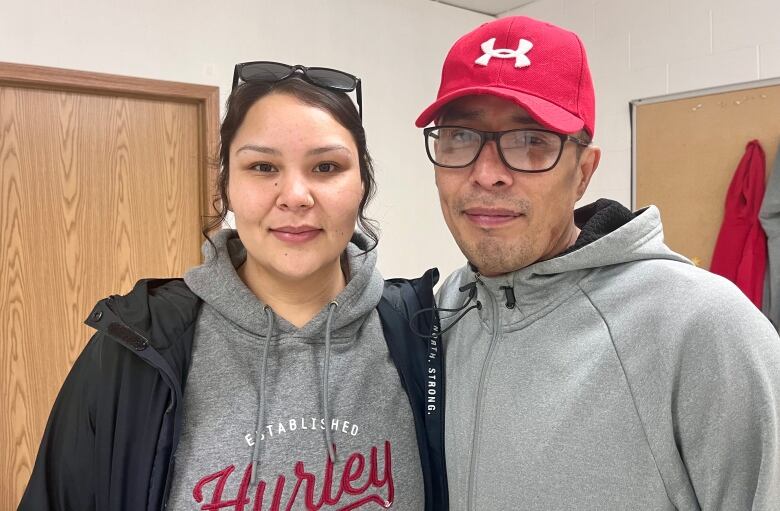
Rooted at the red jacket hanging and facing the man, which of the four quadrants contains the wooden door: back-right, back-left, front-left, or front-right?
front-right

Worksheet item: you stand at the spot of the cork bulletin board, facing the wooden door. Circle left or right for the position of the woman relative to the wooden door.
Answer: left

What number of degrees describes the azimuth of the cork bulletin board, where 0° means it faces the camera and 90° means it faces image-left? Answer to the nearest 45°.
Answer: approximately 45°

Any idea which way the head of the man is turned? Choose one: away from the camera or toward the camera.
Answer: toward the camera

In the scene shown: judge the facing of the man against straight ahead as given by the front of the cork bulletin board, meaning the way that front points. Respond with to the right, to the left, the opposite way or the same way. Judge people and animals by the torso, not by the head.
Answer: the same way

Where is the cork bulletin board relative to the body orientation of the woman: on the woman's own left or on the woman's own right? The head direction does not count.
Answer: on the woman's own left

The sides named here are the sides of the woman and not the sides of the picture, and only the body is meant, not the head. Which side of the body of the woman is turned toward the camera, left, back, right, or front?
front

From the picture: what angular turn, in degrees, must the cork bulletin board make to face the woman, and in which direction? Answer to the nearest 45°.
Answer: approximately 45° to its left

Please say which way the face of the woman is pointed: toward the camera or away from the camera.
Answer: toward the camera

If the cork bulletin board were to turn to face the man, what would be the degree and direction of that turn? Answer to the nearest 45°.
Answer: approximately 45° to its left

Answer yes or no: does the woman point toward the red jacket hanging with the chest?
no

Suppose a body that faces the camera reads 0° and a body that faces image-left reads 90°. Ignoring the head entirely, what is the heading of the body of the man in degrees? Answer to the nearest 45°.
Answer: approximately 45°
